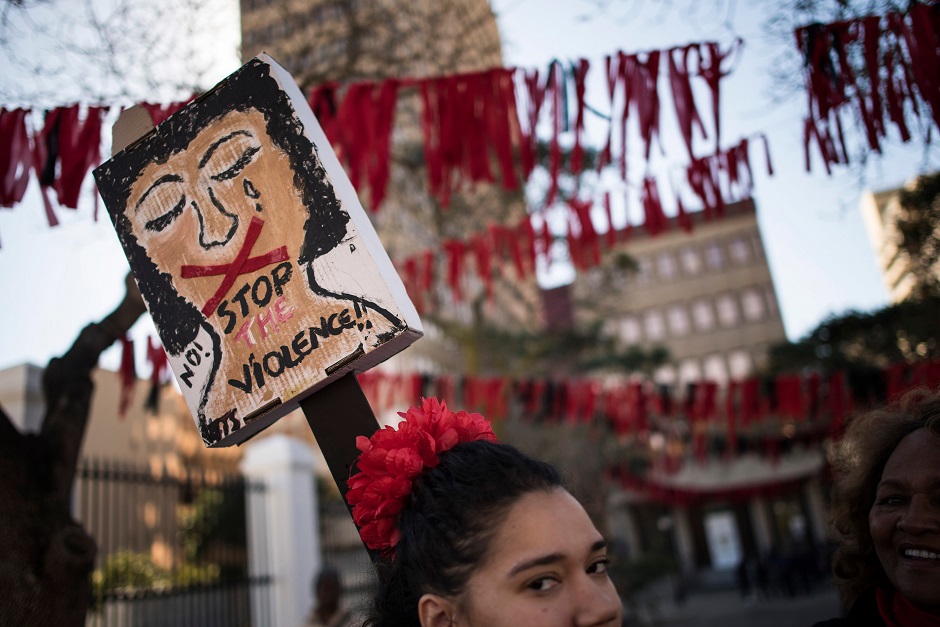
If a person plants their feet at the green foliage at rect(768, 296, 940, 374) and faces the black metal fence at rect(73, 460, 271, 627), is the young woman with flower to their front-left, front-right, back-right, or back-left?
front-left

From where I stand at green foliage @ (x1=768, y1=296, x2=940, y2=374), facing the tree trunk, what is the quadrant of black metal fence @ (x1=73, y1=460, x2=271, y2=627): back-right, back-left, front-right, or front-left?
front-right

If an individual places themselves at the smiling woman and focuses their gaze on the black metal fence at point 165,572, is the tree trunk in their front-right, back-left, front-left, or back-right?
front-left

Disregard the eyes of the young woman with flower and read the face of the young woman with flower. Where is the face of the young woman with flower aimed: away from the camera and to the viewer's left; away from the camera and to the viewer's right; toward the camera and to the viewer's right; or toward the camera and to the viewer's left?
toward the camera and to the viewer's right
